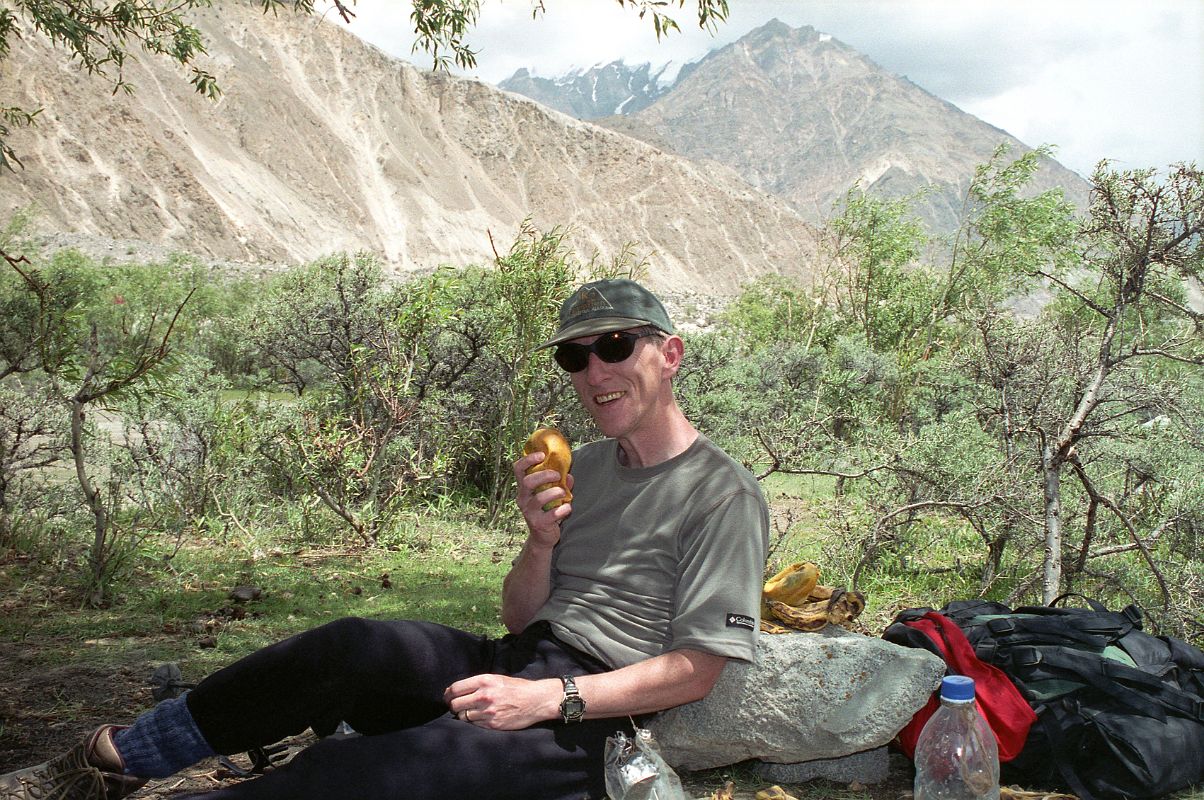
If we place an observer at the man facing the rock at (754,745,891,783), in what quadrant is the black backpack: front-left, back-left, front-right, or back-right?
front-right

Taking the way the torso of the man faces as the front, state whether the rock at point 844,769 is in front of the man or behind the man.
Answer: behind

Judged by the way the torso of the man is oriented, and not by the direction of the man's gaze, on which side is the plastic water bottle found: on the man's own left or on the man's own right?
on the man's own left

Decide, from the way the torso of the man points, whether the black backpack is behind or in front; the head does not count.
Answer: behind

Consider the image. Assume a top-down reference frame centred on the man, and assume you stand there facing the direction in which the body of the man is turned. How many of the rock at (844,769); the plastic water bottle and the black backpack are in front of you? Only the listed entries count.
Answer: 0

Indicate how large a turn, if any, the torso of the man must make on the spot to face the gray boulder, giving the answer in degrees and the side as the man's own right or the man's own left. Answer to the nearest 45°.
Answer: approximately 135° to the man's own left

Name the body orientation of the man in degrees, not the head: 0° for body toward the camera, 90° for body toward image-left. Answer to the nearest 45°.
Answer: approximately 45°
